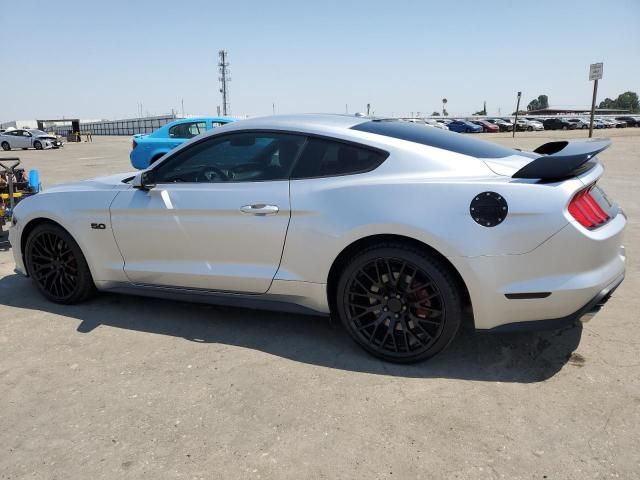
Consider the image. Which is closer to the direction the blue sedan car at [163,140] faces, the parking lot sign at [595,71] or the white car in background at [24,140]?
the parking lot sign

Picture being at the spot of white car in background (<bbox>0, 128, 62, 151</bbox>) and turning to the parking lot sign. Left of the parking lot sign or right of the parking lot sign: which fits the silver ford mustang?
right

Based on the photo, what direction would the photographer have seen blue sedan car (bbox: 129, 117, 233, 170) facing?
facing to the right of the viewer

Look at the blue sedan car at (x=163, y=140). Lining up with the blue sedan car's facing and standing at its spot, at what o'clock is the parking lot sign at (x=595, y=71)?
The parking lot sign is roughly at 11 o'clock from the blue sedan car.

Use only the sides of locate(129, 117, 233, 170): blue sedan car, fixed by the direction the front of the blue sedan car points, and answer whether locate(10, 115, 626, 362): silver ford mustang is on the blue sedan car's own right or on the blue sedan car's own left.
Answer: on the blue sedan car's own right

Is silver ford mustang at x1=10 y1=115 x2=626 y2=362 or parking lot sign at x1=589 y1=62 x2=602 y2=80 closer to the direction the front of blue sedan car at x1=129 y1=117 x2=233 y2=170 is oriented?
the parking lot sign
